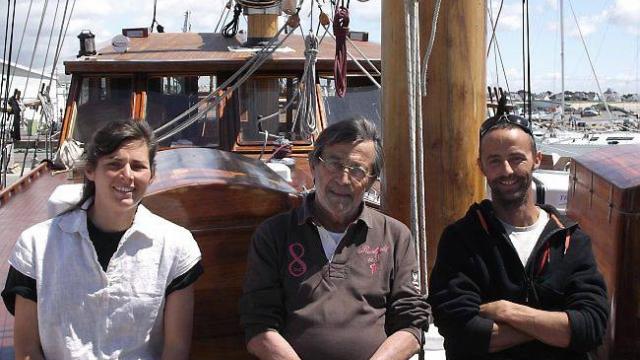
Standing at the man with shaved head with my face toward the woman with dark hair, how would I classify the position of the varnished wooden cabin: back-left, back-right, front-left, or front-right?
front-right

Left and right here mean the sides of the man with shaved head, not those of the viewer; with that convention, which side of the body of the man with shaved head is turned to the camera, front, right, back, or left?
front

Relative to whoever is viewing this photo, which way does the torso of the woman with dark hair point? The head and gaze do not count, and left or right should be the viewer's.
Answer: facing the viewer

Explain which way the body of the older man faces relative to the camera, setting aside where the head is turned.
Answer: toward the camera

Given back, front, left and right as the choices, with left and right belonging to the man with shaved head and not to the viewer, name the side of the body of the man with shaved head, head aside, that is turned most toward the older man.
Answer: right

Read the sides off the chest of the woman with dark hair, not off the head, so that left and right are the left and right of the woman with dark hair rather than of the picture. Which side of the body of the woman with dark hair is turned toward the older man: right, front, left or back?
left

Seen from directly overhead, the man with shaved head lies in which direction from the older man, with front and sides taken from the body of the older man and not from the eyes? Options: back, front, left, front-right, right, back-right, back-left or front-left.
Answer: left

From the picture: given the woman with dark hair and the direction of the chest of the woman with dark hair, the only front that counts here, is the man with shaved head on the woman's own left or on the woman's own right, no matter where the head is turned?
on the woman's own left

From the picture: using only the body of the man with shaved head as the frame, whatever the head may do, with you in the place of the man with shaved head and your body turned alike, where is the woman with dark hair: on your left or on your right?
on your right
